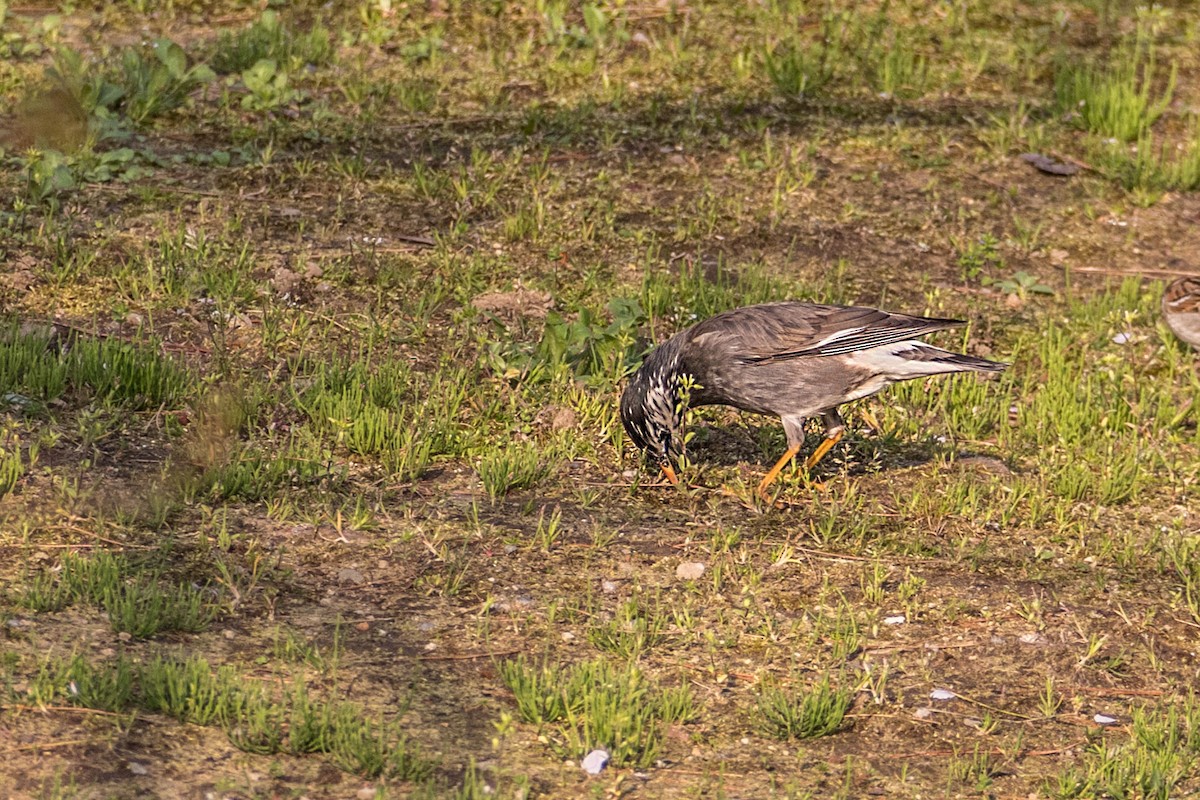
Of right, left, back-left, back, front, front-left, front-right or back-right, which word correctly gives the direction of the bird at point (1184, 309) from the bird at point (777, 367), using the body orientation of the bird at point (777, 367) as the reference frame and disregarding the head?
back-right

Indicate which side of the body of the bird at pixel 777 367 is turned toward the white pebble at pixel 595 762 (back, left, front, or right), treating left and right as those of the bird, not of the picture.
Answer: left

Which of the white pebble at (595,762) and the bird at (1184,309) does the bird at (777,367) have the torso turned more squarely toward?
the white pebble

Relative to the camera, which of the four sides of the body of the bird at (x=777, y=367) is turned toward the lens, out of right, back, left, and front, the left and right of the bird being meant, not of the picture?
left

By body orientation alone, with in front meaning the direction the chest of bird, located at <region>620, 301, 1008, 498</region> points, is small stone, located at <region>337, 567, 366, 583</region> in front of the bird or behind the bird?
in front

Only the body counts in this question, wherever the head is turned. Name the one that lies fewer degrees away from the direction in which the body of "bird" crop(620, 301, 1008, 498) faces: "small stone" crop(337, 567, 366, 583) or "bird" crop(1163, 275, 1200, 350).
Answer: the small stone
